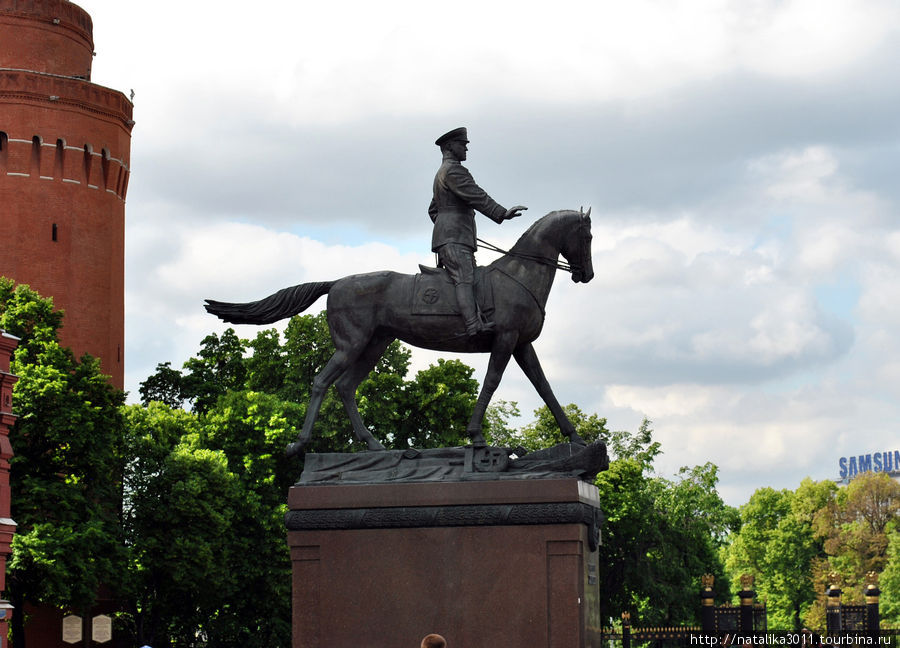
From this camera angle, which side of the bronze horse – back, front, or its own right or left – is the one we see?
right

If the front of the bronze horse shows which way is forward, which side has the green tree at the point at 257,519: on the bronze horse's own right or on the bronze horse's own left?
on the bronze horse's own left

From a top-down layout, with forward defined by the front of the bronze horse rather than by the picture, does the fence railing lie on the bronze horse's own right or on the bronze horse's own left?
on the bronze horse's own left

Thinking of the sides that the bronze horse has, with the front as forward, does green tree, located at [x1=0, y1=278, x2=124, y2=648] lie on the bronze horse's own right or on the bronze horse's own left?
on the bronze horse's own left

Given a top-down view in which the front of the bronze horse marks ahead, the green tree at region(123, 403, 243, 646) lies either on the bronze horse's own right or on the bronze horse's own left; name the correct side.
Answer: on the bronze horse's own left
